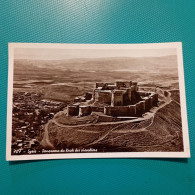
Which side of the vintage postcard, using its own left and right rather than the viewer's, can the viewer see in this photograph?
front
